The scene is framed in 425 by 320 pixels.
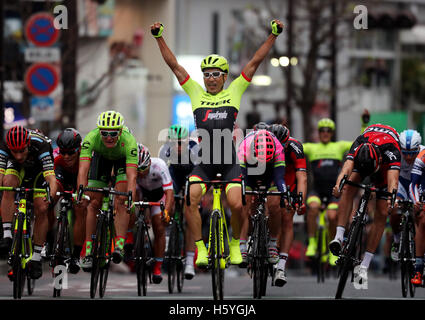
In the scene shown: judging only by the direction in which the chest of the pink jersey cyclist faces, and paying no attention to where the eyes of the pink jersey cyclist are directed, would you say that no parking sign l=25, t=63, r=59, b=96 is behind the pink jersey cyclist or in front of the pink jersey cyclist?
behind

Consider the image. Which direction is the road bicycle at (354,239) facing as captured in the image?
toward the camera

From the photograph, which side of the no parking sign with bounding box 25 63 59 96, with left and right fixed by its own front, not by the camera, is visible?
front

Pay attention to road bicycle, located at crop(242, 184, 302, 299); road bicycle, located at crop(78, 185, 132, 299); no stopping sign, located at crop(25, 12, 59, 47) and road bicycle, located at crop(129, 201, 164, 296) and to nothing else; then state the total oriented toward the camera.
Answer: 4

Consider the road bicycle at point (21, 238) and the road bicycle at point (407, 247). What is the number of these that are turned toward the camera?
2

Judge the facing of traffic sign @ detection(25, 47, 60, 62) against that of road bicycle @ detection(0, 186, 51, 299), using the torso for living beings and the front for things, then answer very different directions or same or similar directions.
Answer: same or similar directions

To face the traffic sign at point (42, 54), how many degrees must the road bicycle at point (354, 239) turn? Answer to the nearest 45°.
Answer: approximately 135° to its right

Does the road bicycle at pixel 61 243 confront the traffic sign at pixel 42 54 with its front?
no

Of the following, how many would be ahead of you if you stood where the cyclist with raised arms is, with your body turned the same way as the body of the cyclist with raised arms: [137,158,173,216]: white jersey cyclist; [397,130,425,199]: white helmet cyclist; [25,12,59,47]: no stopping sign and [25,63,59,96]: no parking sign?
0

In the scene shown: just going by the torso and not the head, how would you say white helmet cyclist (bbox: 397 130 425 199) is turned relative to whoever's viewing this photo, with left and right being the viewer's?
facing the viewer

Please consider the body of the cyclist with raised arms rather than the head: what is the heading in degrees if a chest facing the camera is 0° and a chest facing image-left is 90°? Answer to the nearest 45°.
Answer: approximately 0°

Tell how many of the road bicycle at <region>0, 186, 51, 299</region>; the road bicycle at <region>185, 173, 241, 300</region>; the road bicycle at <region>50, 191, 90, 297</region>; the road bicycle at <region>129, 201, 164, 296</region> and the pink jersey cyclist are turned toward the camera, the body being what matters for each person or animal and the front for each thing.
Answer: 5

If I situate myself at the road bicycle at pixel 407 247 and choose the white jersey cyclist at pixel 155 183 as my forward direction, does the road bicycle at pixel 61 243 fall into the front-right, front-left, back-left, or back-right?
front-left

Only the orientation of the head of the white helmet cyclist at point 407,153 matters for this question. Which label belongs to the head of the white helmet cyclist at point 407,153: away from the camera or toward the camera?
toward the camera

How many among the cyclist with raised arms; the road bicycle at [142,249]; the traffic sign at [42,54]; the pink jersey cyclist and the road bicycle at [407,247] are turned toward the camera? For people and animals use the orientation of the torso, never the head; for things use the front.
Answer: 5

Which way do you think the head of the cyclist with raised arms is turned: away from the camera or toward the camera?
toward the camera

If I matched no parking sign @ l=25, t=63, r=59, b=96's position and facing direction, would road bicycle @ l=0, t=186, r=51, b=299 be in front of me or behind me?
in front
